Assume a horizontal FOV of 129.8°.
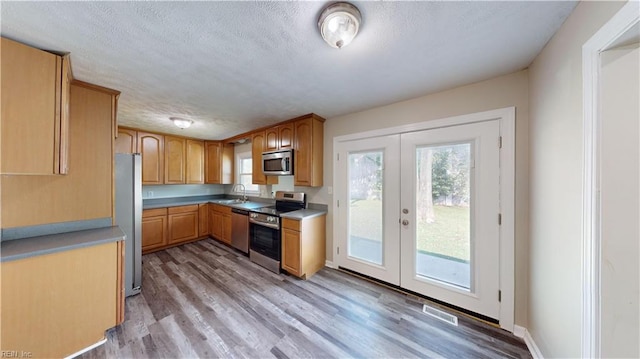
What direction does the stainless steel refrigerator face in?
to the viewer's right

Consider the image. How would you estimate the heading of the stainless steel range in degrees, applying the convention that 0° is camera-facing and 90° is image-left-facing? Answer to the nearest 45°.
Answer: approximately 45°

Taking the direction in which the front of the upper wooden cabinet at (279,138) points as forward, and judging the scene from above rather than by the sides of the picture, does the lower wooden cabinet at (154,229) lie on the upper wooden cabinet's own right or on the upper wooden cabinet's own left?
on the upper wooden cabinet's own right

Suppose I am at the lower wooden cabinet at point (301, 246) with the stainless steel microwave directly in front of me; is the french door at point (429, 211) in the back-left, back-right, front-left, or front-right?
back-right

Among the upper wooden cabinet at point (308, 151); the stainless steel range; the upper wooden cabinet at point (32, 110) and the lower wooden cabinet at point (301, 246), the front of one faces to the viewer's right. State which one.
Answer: the upper wooden cabinet at point (32, 110)

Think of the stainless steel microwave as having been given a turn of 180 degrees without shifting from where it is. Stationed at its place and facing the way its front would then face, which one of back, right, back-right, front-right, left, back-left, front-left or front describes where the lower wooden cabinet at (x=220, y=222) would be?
left

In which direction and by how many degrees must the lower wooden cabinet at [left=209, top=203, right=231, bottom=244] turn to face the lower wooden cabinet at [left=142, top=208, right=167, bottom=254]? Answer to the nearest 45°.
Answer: approximately 45° to its right

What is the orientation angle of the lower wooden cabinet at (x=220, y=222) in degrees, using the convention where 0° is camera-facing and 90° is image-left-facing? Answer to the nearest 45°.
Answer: approximately 45°
